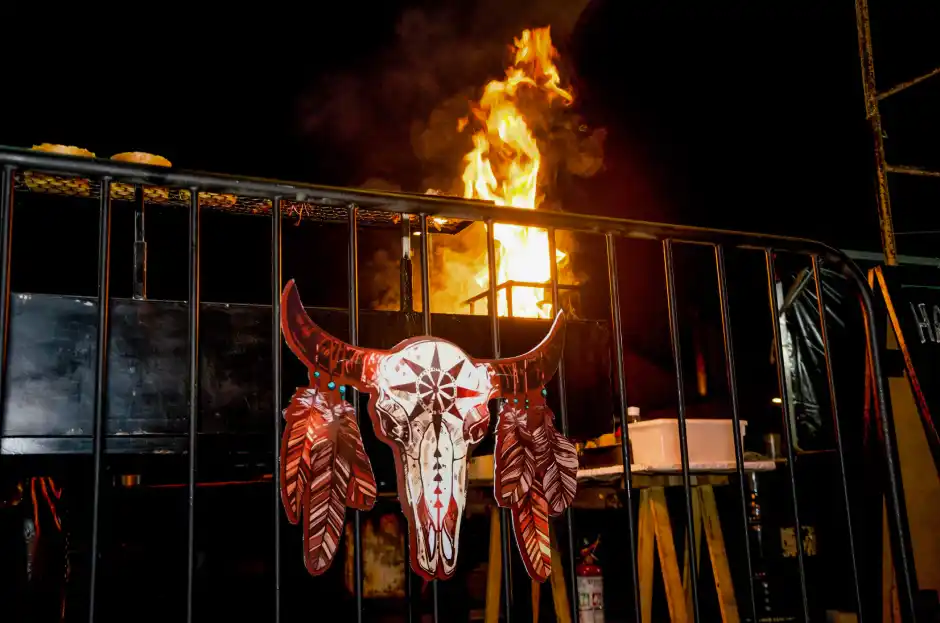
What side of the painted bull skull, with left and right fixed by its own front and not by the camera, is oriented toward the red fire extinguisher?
back

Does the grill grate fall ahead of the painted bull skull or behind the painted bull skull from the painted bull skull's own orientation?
behind

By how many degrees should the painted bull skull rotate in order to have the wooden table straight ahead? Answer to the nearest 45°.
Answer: approximately 135° to its left

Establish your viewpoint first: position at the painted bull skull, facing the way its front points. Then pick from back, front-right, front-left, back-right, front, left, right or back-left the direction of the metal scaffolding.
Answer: back-left
